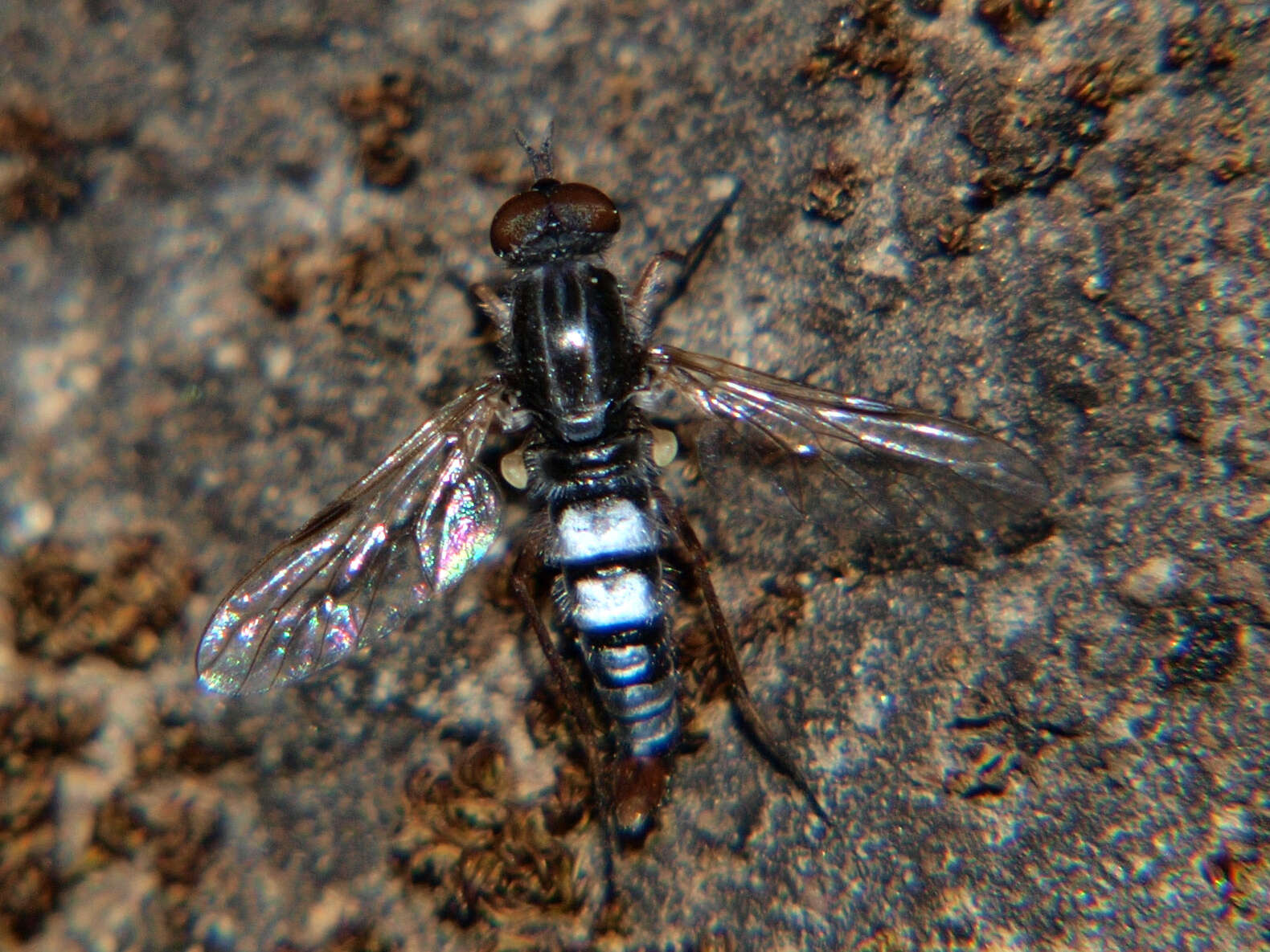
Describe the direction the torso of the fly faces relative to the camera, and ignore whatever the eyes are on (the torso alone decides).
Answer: away from the camera
